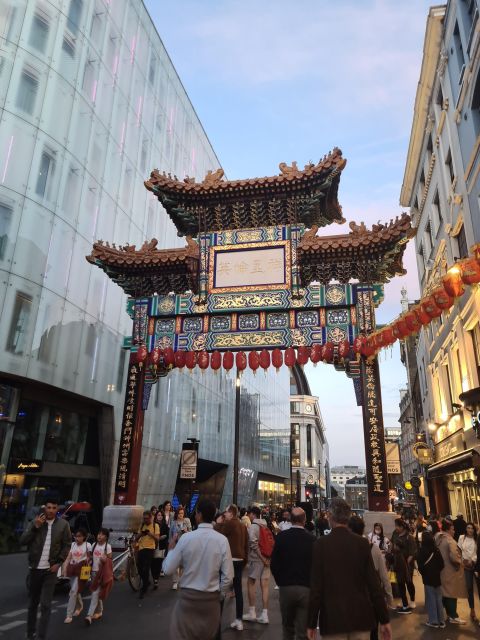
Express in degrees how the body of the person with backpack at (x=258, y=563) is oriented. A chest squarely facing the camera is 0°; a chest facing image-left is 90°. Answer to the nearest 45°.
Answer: approximately 135°

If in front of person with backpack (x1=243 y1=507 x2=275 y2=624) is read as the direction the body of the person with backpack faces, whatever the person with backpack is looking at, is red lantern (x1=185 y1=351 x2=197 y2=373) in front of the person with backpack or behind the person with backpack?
in front

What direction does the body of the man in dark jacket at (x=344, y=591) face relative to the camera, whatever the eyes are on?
away from the camera

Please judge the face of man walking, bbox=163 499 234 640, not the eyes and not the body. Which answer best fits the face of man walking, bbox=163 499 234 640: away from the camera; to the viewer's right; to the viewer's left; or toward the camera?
away from the camera

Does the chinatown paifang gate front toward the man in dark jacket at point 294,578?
yes

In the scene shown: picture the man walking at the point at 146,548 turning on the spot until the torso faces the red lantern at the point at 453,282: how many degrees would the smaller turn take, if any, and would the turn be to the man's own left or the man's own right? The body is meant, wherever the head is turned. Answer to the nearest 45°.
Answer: approximately 90° to the man's own left

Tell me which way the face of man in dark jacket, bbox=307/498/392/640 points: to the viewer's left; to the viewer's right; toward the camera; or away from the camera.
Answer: away from the camera

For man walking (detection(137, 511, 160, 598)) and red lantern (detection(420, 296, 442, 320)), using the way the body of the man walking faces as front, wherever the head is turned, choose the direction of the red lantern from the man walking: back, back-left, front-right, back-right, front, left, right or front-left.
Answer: left
